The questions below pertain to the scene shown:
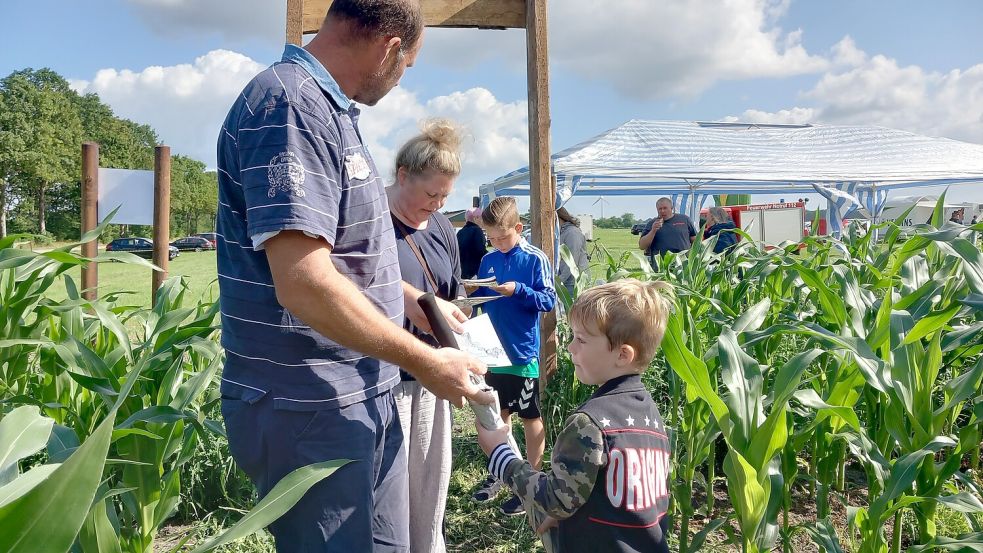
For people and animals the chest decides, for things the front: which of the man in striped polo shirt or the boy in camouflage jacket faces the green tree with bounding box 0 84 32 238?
the boy in camouflage jacket

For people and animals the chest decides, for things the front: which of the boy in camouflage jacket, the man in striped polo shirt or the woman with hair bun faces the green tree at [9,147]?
the boy in camouflage jacket

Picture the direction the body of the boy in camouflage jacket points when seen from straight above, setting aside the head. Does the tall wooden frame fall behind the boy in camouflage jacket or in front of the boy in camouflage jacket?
in front

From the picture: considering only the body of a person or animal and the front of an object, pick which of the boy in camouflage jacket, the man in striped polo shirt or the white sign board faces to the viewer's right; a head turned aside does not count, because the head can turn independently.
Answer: the man in striped polo shirt

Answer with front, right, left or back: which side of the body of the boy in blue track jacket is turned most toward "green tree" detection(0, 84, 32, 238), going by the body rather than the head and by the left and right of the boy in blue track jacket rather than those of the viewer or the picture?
right

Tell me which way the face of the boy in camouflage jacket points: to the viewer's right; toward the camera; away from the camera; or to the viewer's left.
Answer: to the viewer's left

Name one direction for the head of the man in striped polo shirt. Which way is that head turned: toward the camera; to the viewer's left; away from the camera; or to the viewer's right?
to the viewer's right

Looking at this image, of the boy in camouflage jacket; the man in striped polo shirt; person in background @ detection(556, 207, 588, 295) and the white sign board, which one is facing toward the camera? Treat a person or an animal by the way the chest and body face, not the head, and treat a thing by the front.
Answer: the white sign board

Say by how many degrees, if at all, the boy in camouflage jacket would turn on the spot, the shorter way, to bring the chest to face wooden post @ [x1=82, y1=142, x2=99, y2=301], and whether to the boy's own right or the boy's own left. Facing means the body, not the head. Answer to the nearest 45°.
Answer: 0° — they already face it

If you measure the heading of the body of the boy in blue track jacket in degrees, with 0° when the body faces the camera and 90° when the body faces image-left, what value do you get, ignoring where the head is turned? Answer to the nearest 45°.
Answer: approximately 45°

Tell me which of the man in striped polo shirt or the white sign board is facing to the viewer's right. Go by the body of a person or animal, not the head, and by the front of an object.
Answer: the man in striped polo shirt

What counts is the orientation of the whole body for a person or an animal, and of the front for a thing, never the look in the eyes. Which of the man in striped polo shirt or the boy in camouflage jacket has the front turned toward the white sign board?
the boy in camouflage jacket

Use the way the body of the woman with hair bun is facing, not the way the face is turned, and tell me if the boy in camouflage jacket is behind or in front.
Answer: in front

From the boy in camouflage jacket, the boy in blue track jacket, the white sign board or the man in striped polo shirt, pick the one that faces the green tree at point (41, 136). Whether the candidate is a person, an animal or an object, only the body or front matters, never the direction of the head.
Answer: the boy in camouflage jacket

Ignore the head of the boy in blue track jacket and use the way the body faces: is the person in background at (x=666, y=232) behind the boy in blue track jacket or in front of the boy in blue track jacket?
behind

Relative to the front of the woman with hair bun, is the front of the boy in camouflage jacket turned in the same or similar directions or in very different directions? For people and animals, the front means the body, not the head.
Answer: very different directions

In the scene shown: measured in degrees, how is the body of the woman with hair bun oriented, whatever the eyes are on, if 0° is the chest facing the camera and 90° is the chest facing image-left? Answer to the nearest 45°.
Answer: approximately 315°
